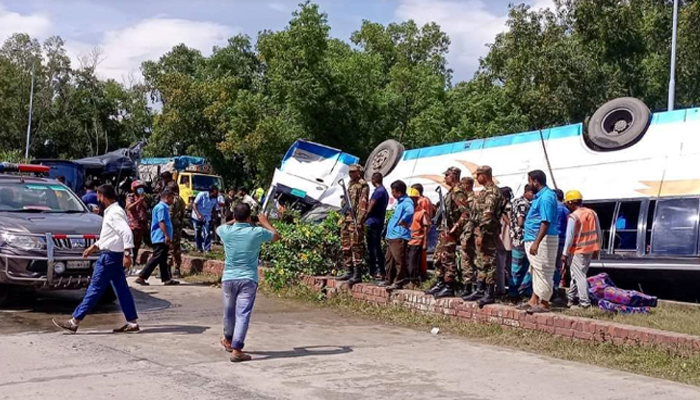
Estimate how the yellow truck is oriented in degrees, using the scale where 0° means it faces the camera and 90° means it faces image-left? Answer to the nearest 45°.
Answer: approximately 315°

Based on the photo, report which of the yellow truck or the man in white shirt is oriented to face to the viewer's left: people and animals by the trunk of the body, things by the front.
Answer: the man in white shirt

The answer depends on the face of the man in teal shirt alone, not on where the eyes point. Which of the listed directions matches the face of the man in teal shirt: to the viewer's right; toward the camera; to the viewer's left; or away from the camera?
away from the camera

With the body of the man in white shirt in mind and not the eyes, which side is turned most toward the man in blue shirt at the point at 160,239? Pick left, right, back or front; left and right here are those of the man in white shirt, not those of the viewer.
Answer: right

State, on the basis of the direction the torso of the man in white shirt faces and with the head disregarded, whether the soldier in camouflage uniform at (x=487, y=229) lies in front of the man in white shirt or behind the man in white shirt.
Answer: behind

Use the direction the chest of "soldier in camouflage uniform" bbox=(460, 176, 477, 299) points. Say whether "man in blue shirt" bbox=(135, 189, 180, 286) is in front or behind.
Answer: in front

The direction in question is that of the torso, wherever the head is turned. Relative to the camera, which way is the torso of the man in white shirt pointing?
to the viewer's left

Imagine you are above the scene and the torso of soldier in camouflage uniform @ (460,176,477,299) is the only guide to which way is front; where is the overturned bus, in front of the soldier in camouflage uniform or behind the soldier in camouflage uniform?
behind

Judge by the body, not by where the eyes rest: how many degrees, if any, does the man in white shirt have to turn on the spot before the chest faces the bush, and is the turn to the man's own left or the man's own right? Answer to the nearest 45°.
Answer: approximately 135° to the man's own right
